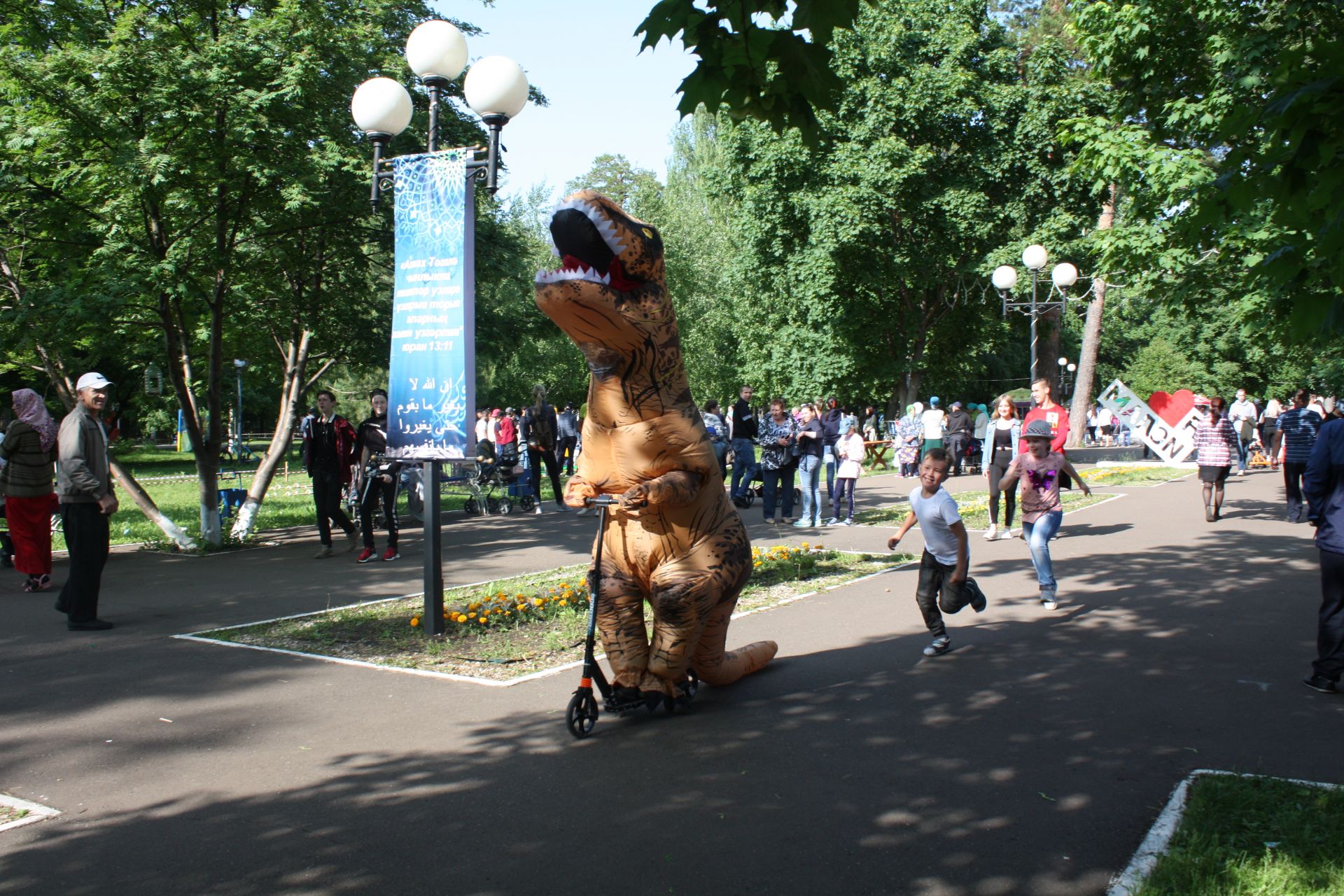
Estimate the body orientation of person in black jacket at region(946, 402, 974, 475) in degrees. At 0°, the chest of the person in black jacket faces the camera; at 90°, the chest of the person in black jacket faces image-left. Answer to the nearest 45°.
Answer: approximately 180°

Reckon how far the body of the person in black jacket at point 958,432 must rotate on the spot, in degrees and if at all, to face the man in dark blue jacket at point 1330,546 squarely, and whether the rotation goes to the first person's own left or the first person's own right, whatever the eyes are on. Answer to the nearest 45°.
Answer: approximately 180°

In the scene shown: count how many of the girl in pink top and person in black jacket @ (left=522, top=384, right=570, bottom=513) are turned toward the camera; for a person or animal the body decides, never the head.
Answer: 1

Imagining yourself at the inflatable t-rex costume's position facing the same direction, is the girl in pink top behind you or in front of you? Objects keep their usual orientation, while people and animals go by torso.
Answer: behind

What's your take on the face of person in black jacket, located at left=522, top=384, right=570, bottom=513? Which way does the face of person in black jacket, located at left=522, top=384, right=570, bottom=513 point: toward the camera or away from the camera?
away from the camera

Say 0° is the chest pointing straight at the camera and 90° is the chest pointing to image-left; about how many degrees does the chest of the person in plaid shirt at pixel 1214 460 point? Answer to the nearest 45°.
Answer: approximately 180°
